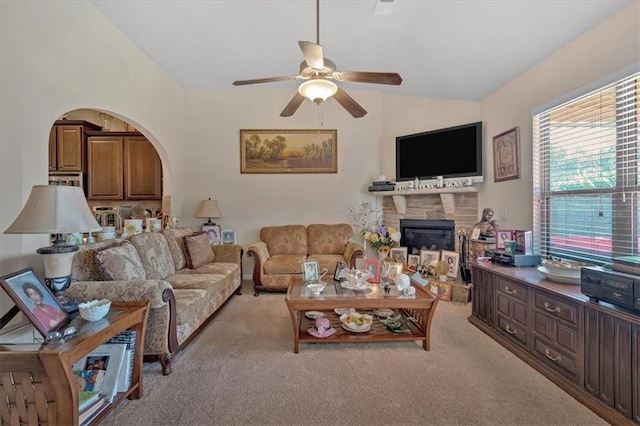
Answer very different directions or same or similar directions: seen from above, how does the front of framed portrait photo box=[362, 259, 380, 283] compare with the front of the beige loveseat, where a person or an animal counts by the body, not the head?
same or similar directions

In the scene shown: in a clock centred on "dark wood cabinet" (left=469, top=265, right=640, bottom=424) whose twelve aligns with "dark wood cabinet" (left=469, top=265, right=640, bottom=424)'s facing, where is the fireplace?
The fireplace is roughly at 3 o'clock from the dark wood cabinet.

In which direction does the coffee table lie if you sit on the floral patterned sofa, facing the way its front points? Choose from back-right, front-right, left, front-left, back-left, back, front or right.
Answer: front

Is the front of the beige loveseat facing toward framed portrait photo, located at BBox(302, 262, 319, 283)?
yes

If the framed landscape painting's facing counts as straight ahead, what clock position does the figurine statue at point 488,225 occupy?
The figurine statue is roughly at 10 o'clock from the framed landscape painting.

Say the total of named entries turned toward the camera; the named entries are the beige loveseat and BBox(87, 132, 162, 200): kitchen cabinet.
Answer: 2

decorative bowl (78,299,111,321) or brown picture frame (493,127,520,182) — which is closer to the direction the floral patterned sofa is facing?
the brown picture frame

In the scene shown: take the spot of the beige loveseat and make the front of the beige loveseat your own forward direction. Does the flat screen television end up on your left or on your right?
on your left

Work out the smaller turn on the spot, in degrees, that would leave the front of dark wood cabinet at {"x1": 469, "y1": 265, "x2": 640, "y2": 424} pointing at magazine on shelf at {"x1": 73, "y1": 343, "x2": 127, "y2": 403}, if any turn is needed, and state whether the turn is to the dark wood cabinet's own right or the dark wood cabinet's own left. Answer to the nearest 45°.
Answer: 0° — it already faces it

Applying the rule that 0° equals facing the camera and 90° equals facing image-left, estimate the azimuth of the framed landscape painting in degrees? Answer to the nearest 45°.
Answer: approximately 0°

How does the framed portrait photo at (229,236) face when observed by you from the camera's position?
facing the viewer

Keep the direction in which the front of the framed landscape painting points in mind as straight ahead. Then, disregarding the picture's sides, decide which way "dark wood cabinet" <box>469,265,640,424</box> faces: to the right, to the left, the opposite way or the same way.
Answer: to the right

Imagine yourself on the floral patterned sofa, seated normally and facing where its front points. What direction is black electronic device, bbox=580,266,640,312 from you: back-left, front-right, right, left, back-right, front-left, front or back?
front
